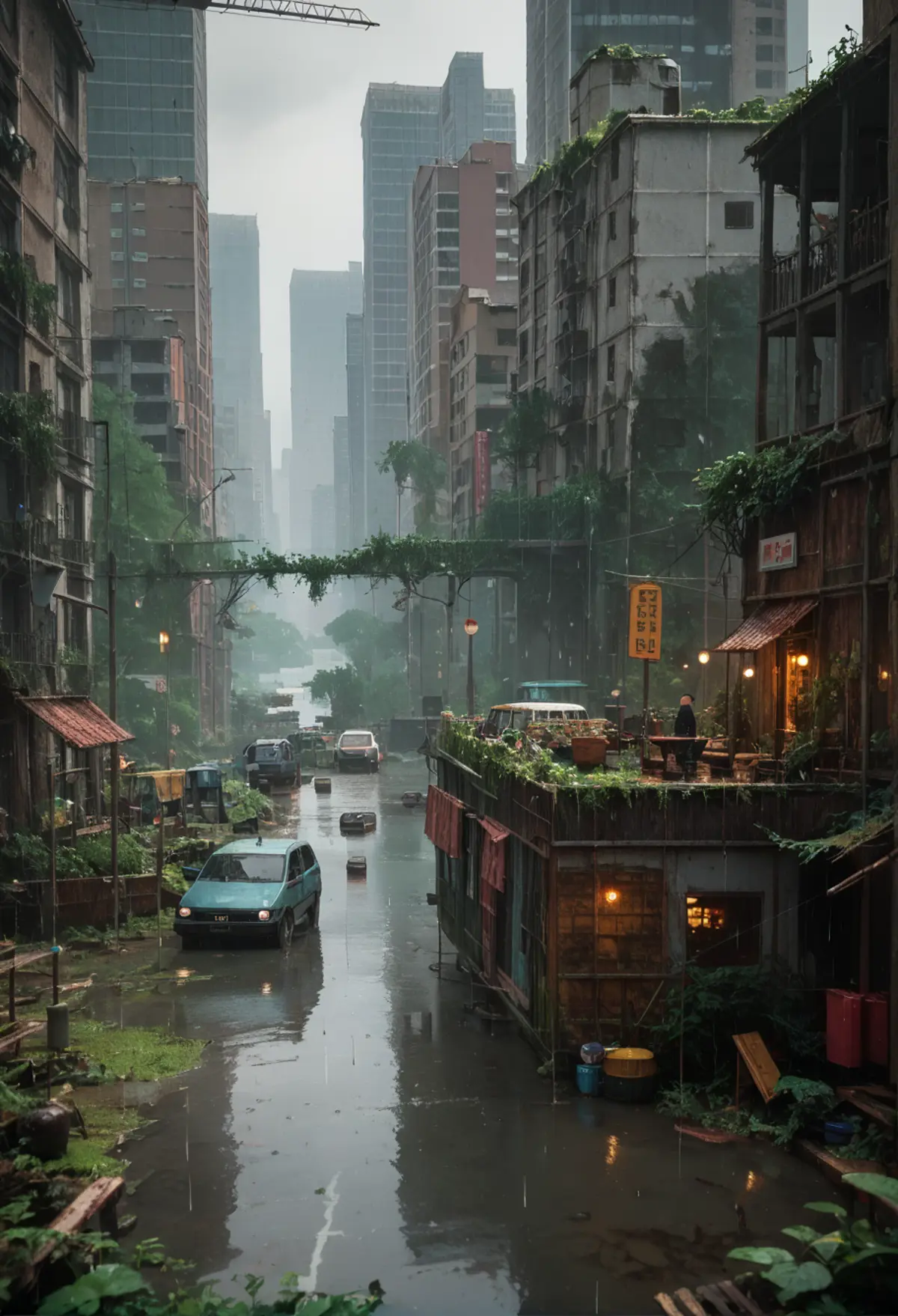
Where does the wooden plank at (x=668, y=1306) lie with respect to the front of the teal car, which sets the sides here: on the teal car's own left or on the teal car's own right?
on the teal car's own left

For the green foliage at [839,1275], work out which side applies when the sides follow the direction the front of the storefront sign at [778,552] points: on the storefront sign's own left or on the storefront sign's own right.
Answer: on the storefront sign's own left

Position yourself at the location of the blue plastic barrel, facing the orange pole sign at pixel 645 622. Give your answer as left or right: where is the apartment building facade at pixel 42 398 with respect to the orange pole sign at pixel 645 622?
left

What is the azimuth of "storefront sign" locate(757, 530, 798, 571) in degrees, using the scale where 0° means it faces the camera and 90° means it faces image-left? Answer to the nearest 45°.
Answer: approximately 45°

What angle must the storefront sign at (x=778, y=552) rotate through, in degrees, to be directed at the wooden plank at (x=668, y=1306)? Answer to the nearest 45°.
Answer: approximately 45° to its left

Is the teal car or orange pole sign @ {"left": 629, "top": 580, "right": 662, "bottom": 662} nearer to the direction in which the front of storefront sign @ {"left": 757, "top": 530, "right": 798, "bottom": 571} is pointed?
the teal car
